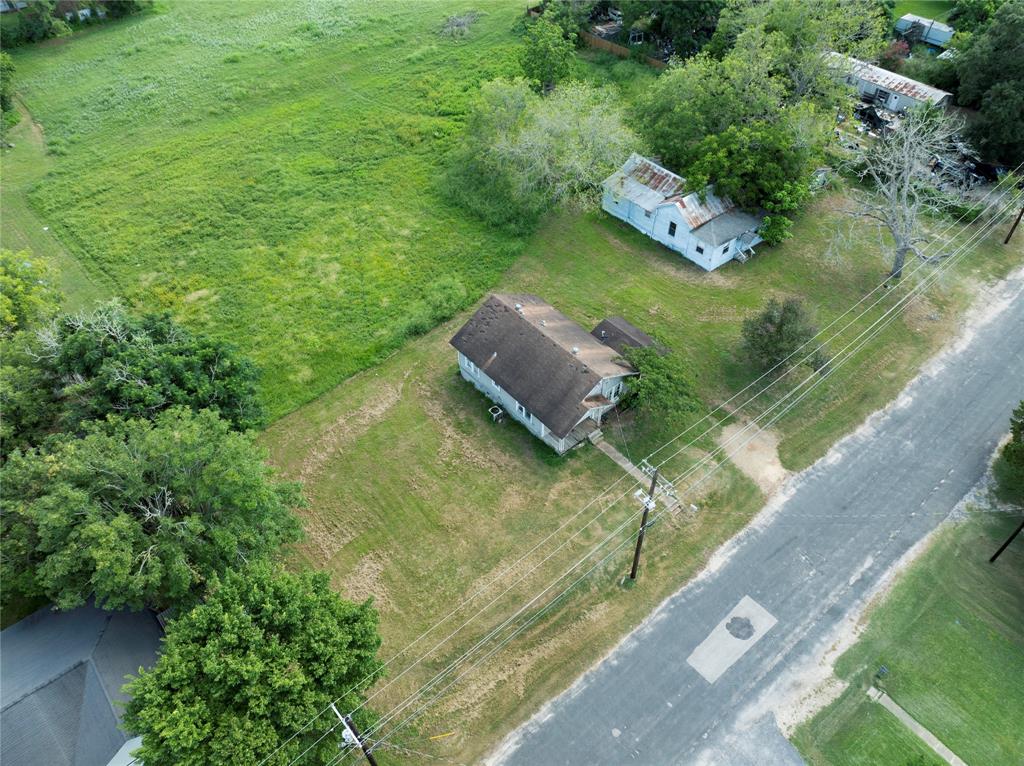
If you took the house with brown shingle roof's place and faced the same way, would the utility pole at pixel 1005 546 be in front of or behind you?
in front

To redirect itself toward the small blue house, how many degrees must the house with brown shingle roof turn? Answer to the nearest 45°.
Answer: approximately 90° to its left

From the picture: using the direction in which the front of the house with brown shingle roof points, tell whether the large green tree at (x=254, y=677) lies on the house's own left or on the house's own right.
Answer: on the house's own right

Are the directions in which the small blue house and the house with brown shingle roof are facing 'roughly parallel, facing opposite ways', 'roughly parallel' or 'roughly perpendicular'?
roughly parallel

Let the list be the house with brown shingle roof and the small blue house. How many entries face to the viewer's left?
0

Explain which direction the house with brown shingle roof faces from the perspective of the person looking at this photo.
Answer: facing the viewer and to the right of the viewer

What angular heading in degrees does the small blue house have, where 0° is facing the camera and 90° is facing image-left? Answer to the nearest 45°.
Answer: approximately 315°

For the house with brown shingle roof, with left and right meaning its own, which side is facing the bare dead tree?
left

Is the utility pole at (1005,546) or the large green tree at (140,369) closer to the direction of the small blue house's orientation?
the utility pole

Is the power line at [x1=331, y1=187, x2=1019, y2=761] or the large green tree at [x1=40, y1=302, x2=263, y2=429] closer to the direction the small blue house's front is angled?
the power line

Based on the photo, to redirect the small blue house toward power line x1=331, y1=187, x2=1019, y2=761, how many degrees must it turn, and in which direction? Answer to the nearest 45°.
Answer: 0° — it already faces it

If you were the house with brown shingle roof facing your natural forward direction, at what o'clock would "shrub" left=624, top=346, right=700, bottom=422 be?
The shrub is roughly at 11 o'clock from the house with brown shingle roof.

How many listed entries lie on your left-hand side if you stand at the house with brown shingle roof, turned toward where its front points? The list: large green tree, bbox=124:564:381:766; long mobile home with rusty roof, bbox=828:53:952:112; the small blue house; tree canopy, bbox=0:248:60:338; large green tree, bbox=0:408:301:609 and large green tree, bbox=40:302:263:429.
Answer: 2

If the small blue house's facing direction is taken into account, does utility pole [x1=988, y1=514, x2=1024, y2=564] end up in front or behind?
in front

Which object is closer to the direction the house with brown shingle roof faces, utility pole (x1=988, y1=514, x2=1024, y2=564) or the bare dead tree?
the utility pole

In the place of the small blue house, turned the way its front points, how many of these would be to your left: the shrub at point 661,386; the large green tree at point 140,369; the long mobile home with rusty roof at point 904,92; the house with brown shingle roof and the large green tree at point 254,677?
1

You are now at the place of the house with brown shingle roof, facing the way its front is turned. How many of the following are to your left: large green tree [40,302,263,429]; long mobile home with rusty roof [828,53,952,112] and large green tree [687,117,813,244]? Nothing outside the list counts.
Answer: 2

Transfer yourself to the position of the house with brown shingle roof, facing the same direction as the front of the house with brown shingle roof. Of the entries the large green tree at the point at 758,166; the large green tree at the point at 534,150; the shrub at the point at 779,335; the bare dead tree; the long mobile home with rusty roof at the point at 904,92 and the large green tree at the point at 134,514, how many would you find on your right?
1

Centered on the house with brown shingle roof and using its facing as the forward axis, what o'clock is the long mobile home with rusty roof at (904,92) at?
The long mobile home with rusty roof is roughly at 9 o'clock from the house with brown shingle roof.

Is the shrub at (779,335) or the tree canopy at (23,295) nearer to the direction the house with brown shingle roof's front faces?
the shrub
